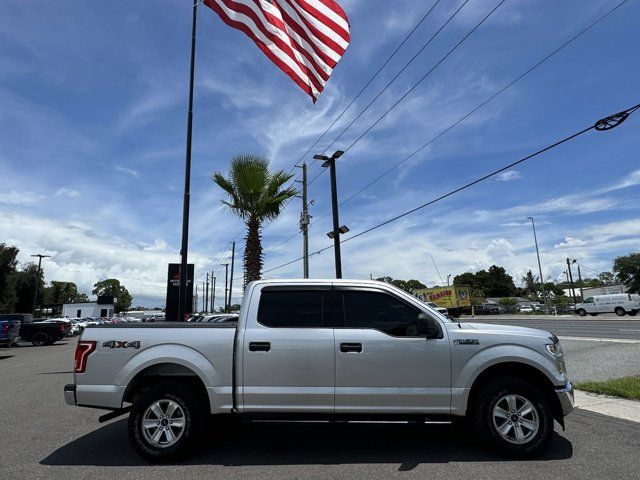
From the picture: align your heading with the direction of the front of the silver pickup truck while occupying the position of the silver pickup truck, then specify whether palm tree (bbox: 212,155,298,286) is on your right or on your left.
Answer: on your left

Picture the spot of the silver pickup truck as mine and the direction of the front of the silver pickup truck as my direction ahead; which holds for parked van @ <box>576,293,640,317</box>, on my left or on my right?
on my left

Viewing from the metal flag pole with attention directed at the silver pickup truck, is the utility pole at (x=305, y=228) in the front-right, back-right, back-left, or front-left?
back-left

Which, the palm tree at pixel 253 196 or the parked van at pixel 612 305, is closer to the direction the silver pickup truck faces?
the parked van

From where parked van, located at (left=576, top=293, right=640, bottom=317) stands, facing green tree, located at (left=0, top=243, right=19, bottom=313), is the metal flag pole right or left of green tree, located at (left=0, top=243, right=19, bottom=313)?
left

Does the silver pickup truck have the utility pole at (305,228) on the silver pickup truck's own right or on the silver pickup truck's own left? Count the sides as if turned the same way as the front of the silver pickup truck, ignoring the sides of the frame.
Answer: on the silver pickup truck's own left

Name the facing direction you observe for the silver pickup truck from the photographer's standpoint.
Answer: facing to the right of the viewer

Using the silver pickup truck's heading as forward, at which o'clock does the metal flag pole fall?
The metal flag pole is roughly at 8 o'clock from the silver pickup truck.

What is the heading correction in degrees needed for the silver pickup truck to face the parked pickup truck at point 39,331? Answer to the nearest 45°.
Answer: approximately 135° to its left

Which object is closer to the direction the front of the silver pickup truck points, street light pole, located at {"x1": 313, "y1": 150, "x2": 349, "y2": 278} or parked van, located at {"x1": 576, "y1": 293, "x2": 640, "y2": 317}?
the parked van
